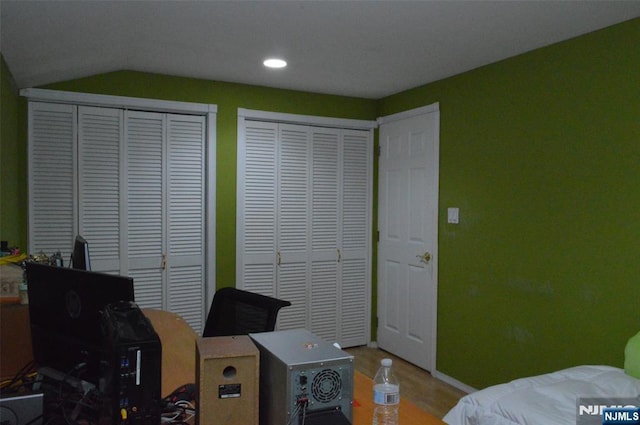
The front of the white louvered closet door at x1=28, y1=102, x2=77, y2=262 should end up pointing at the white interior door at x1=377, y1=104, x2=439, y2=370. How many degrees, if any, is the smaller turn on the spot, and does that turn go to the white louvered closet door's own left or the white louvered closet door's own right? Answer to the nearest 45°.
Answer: approximately 90° to the white louvered closet door's own left

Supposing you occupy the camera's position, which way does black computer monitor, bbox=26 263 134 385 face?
facing away from the viewer and to the right of the viewer

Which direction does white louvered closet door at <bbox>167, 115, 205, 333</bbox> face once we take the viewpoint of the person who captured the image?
facing the viewer

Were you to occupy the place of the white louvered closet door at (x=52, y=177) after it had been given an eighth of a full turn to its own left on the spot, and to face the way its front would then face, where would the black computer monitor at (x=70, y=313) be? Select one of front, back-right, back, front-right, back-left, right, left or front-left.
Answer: front-right

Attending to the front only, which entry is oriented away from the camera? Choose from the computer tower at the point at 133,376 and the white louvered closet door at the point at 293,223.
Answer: the computer tower

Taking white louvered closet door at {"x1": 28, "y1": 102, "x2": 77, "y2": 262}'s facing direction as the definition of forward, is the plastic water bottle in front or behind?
in front

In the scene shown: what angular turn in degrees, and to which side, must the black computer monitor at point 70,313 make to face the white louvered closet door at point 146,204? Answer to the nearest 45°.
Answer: approximately 45° to its left

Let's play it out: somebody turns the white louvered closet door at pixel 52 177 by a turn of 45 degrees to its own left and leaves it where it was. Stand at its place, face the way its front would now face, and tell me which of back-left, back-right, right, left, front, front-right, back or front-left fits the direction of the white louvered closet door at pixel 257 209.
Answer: front-left

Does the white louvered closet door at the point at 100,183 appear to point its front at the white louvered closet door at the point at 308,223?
no

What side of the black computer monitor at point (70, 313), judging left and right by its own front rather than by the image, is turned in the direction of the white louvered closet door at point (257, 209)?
front

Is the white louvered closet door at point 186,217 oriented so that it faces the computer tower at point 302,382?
yes

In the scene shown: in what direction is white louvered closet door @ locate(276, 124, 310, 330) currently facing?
toward the camera

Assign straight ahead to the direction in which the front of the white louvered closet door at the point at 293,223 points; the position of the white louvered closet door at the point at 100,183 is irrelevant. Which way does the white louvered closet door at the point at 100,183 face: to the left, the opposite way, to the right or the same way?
the same way

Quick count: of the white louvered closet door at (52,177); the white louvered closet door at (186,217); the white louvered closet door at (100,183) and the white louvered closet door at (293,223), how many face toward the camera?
4

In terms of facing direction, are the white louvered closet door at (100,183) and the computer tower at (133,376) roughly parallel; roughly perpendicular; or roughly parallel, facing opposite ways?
roughly parallel, facing opposite ways

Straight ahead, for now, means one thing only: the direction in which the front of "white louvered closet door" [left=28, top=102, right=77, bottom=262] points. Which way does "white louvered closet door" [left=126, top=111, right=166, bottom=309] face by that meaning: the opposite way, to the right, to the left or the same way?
the same way

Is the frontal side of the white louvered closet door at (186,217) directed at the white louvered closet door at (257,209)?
no

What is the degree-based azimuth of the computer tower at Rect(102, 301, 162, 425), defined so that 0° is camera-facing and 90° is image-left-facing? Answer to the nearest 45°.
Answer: approximately 180°

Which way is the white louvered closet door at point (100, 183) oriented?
toward the camera
